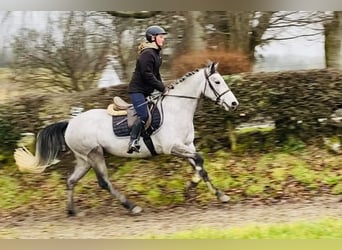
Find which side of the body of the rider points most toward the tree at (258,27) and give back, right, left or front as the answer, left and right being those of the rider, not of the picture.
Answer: front

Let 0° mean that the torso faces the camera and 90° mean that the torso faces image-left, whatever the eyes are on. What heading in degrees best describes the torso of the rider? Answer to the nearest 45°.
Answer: approximately 270°

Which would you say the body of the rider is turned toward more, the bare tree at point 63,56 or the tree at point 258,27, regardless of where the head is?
the tree

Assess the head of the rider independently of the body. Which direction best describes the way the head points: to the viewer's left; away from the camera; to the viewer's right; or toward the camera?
to the viewer's right

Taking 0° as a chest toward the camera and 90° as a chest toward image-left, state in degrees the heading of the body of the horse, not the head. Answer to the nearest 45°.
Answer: approximately 270°
